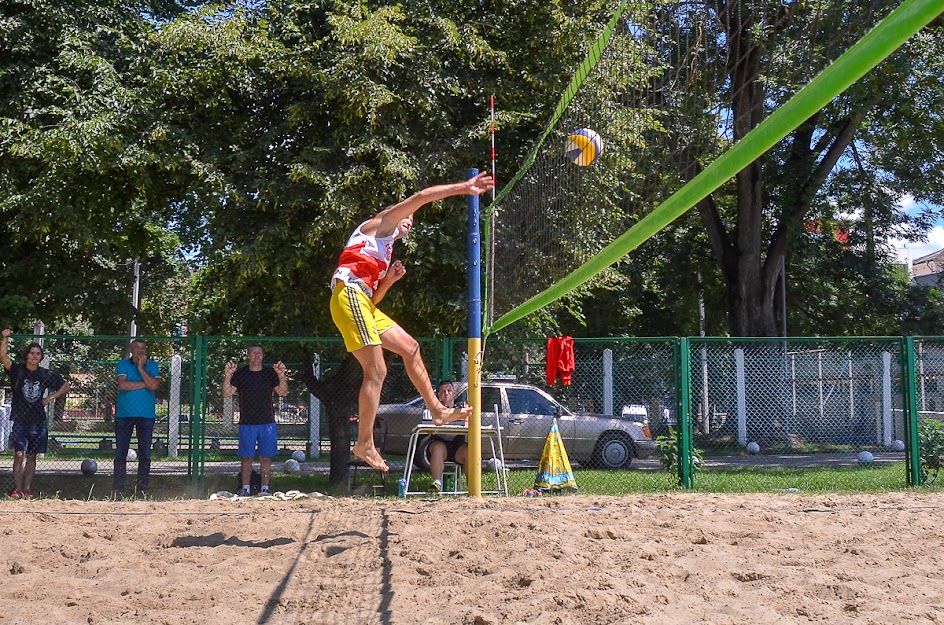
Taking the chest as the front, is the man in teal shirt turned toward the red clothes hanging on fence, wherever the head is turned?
no

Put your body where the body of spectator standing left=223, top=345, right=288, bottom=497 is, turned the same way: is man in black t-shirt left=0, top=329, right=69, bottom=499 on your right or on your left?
on your right

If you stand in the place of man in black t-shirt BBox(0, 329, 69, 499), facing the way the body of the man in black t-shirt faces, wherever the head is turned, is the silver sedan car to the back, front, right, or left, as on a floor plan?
left

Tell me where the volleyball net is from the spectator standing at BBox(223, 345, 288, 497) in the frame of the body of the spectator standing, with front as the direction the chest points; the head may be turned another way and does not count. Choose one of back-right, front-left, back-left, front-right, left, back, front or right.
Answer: front-left

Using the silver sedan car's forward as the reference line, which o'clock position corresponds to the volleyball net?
The volleyball net is roughly at 3 o'clock from the silver sedan car.

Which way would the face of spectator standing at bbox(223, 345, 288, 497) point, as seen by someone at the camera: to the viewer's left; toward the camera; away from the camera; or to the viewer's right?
toward the camera

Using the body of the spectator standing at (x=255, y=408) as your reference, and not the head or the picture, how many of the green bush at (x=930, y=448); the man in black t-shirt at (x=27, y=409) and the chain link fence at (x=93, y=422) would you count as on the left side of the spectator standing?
1

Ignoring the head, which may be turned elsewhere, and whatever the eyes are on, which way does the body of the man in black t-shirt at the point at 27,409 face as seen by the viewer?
toward the camera

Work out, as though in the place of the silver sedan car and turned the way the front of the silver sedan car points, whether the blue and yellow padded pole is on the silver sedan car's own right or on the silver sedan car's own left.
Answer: on the silver sedan car's own right

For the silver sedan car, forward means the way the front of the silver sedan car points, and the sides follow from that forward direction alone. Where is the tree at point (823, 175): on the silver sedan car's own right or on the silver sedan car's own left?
on the silver sedan car's own left

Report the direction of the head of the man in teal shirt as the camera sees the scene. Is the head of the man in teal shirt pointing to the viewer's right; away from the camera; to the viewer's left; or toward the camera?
toward the camera

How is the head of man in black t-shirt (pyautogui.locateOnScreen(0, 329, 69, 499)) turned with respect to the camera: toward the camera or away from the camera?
toward the camera

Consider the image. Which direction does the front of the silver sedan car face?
to the viewer's right

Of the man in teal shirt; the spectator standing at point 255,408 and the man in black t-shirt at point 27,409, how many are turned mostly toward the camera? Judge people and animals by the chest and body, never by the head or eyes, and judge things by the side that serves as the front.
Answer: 3

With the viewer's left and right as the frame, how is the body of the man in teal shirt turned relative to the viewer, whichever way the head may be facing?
facing the viewer
